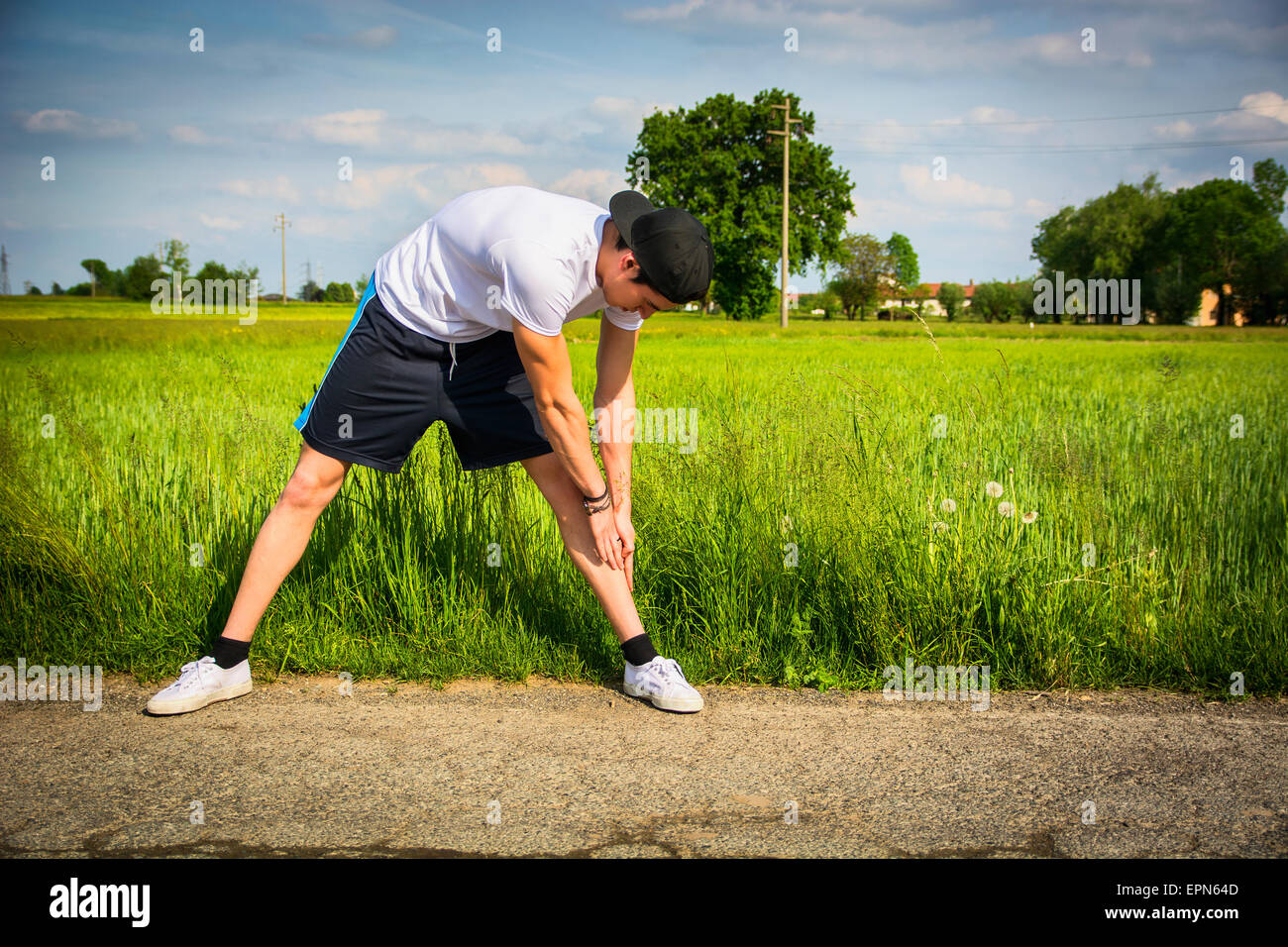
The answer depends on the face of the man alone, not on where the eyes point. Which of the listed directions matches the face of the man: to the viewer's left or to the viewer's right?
to the viewer's right

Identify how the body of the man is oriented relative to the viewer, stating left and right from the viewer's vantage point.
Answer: facing the viewer and to the right of the viewer
